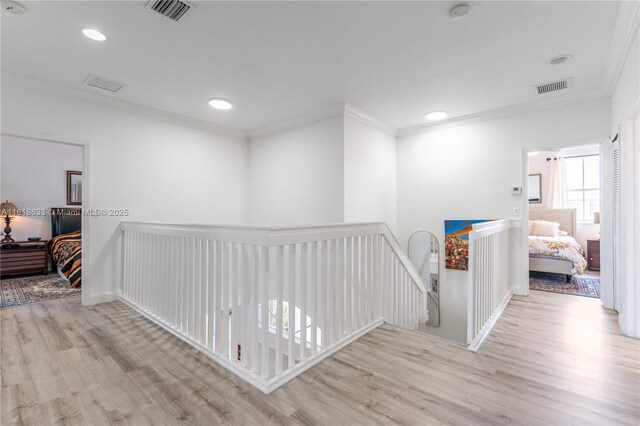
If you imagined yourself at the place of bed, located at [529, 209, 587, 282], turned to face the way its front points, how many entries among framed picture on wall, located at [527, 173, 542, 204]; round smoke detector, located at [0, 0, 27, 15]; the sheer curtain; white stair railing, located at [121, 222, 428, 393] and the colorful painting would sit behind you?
2

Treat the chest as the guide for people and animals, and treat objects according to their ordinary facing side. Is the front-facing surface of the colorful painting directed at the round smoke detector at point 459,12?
yes

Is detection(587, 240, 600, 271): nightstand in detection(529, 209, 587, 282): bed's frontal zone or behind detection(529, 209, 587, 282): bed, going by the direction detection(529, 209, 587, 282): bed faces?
behind

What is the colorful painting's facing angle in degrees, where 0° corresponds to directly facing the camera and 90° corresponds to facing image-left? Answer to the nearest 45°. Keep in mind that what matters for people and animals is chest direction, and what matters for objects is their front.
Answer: approximately 0°

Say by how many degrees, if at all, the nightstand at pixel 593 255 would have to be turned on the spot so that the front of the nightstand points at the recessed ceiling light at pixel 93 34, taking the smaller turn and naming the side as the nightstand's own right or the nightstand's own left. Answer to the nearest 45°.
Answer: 0° — it already faces it

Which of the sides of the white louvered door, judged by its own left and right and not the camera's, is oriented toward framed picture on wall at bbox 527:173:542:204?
right

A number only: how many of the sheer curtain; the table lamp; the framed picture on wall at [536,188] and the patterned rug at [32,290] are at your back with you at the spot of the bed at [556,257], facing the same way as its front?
2

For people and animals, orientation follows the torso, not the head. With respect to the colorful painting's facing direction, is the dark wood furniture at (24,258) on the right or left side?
on its right

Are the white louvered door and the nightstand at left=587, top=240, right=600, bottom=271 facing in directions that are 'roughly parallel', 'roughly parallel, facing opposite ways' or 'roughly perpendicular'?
roughly perpendicular

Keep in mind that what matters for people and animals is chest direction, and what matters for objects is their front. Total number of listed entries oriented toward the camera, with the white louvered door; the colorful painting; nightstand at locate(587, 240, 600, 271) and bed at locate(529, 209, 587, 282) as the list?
3

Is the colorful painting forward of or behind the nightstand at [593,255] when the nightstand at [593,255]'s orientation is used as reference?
forward

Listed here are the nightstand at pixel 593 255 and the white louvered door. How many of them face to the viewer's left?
1

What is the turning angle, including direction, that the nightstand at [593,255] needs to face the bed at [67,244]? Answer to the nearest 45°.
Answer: approximately 45° to its right

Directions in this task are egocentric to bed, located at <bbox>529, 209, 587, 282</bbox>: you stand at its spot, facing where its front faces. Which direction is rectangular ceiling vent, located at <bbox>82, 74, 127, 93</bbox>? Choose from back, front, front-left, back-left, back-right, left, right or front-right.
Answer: front-right
